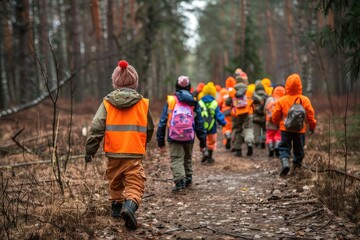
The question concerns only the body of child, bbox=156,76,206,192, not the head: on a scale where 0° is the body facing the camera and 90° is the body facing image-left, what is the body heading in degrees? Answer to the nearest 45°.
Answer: approximately 180°

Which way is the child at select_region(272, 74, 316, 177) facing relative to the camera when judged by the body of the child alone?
away from the camera

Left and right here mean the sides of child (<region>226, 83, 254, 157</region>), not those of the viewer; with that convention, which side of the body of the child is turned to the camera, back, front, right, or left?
back

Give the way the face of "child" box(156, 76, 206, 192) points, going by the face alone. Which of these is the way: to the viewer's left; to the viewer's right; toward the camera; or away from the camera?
away from the camera

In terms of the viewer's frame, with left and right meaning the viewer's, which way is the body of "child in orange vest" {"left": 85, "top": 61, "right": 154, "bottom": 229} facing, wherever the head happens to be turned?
facing away from the viewer

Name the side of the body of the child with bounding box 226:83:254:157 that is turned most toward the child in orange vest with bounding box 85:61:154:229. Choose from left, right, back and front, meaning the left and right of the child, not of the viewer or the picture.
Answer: back

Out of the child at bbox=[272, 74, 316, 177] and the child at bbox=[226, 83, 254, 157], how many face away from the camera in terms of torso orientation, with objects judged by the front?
2

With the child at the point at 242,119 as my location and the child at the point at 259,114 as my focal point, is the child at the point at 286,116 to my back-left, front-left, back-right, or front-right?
back-right
